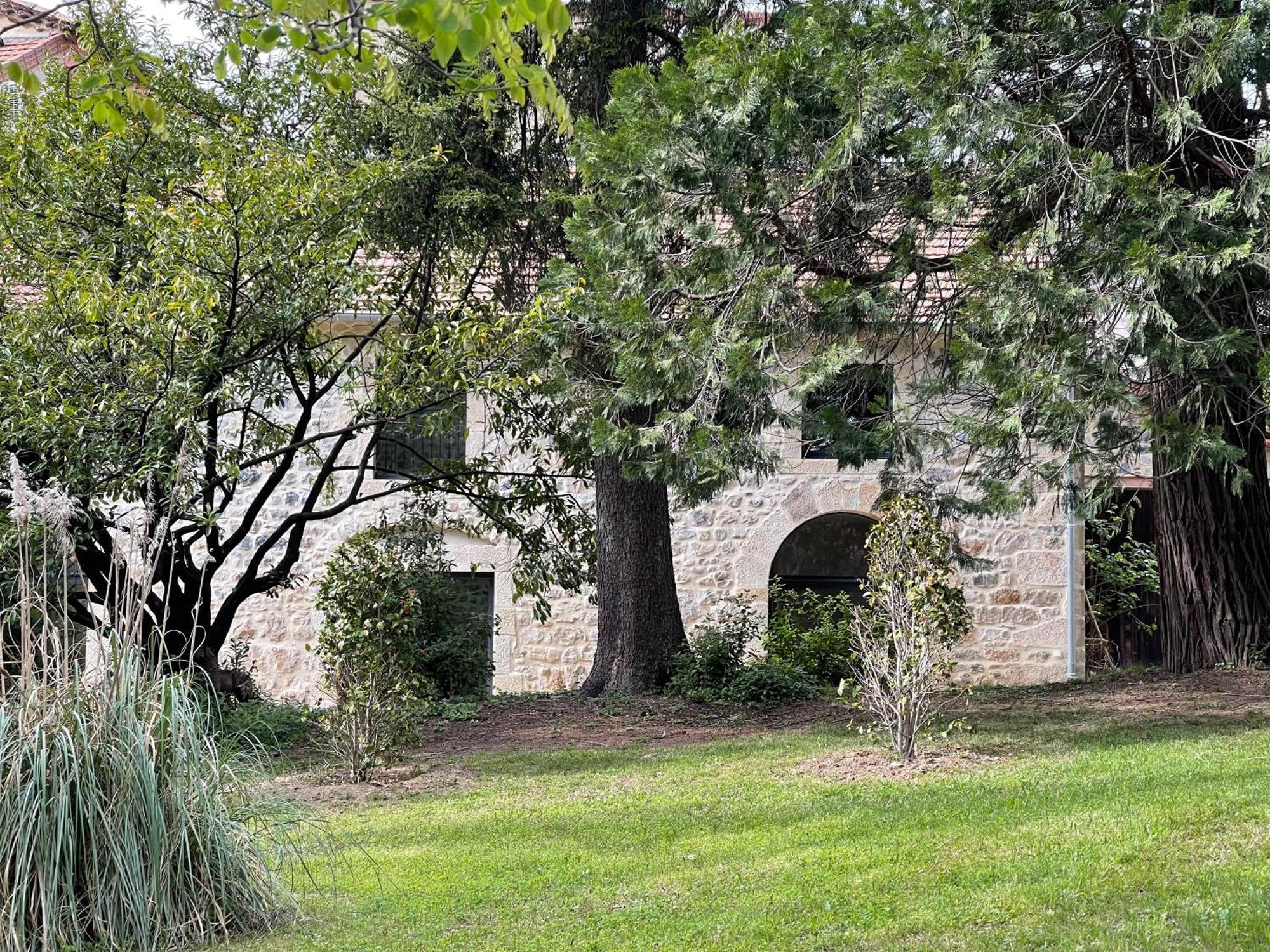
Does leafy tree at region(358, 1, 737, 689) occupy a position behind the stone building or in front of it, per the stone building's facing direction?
in front

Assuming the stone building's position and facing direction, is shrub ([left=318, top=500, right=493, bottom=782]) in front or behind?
in front

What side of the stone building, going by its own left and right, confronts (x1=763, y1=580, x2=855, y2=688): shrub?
front

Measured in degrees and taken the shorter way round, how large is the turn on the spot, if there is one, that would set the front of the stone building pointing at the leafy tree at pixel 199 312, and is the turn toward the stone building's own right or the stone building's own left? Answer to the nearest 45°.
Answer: approximately 45° to the stone building's own right

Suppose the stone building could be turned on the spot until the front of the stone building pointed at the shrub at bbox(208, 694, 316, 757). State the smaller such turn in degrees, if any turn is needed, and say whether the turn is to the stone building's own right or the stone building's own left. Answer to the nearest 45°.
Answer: approximately 45° to the stone building's own right

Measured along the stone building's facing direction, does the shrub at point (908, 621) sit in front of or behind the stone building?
in front

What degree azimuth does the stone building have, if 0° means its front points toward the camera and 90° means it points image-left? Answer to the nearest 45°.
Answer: approximately 0°

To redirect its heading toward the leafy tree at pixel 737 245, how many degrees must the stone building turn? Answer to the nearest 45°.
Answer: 0° — it already faces it
